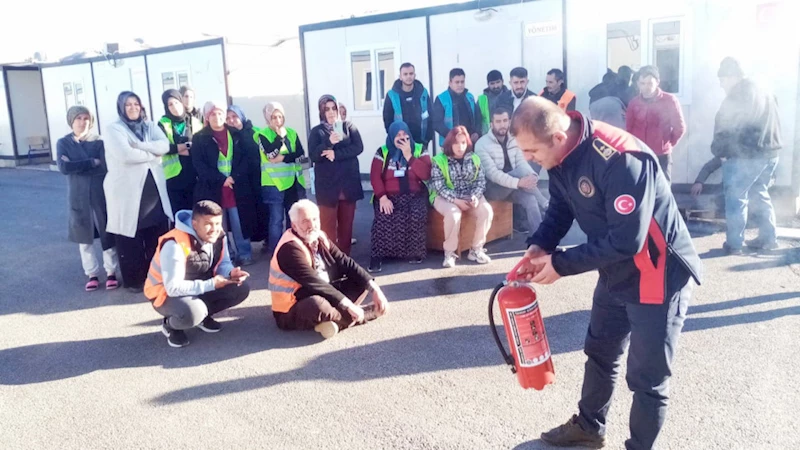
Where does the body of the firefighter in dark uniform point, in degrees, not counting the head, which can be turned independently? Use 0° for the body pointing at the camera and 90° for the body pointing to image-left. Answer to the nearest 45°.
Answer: approximately 45°

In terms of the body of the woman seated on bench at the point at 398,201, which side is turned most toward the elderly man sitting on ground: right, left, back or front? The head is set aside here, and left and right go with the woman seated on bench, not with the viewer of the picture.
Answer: front

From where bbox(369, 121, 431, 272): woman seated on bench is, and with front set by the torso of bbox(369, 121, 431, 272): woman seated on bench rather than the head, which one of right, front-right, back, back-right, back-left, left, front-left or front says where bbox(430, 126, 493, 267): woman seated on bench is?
left

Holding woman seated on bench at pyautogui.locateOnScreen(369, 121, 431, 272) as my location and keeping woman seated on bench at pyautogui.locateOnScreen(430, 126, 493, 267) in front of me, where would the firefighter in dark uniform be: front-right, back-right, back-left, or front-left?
front-right

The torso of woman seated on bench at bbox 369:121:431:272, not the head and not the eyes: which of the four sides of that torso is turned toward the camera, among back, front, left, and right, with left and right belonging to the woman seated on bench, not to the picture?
front

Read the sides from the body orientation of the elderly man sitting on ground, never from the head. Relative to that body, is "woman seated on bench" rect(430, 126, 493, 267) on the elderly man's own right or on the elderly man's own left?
on the elderly man's own left

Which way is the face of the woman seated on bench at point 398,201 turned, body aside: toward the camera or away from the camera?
toward the camera

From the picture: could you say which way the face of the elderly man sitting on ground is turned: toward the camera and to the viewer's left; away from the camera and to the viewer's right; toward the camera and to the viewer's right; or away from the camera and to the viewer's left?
toward the camera and to the viewer's right

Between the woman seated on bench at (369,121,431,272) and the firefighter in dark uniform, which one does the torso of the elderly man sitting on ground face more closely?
the firefighter in dark uniform

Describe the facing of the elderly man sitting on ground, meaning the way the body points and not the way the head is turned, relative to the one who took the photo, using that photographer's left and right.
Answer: facing the viewer and to the right of the viewer

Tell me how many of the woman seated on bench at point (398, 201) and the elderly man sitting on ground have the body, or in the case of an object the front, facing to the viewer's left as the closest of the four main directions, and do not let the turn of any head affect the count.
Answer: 0
